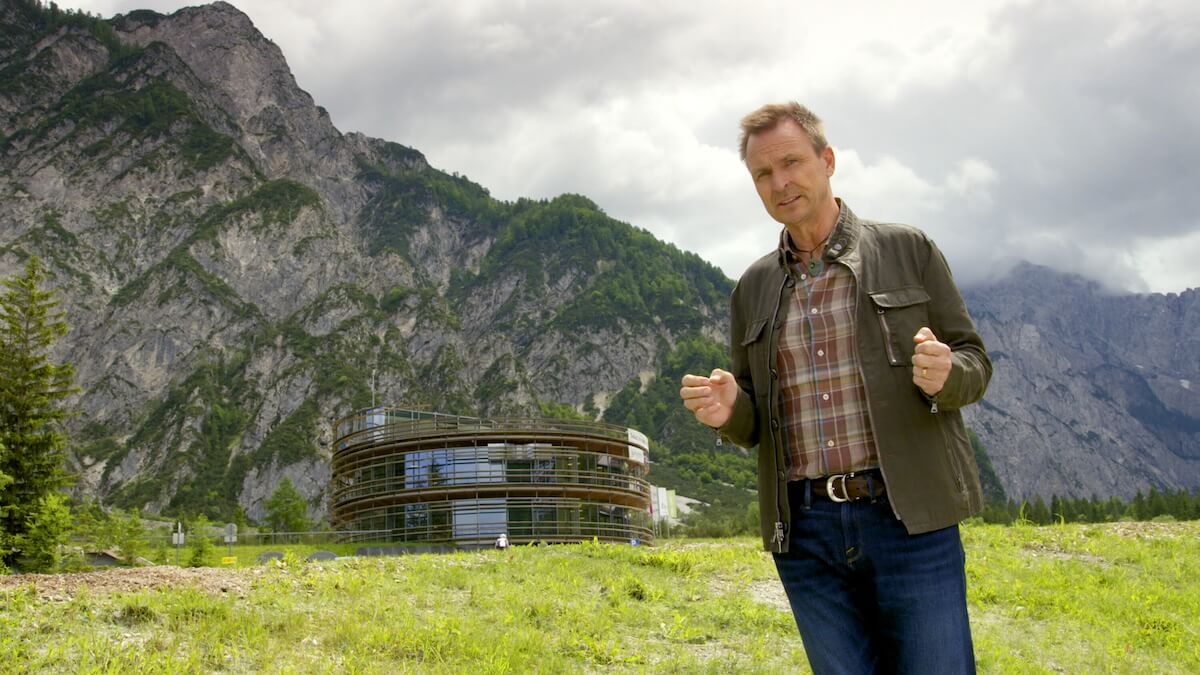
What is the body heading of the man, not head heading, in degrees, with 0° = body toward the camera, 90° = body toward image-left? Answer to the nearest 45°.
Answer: approximately 45°

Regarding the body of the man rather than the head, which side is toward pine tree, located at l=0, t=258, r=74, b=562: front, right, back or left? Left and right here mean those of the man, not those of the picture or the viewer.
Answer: right
